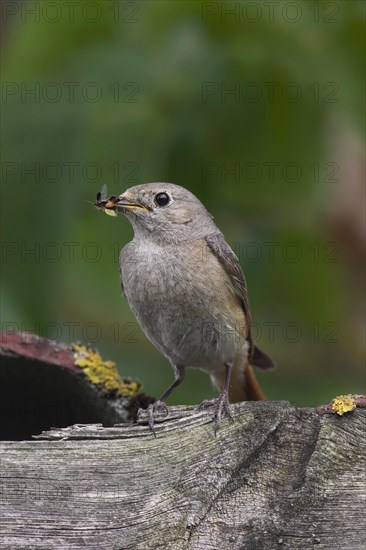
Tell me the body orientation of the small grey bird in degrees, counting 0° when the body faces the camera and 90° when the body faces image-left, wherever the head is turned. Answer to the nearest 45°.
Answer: approximately 45°

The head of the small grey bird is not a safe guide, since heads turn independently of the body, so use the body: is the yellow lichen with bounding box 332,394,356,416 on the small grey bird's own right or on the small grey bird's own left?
on the small grey bird's own left
